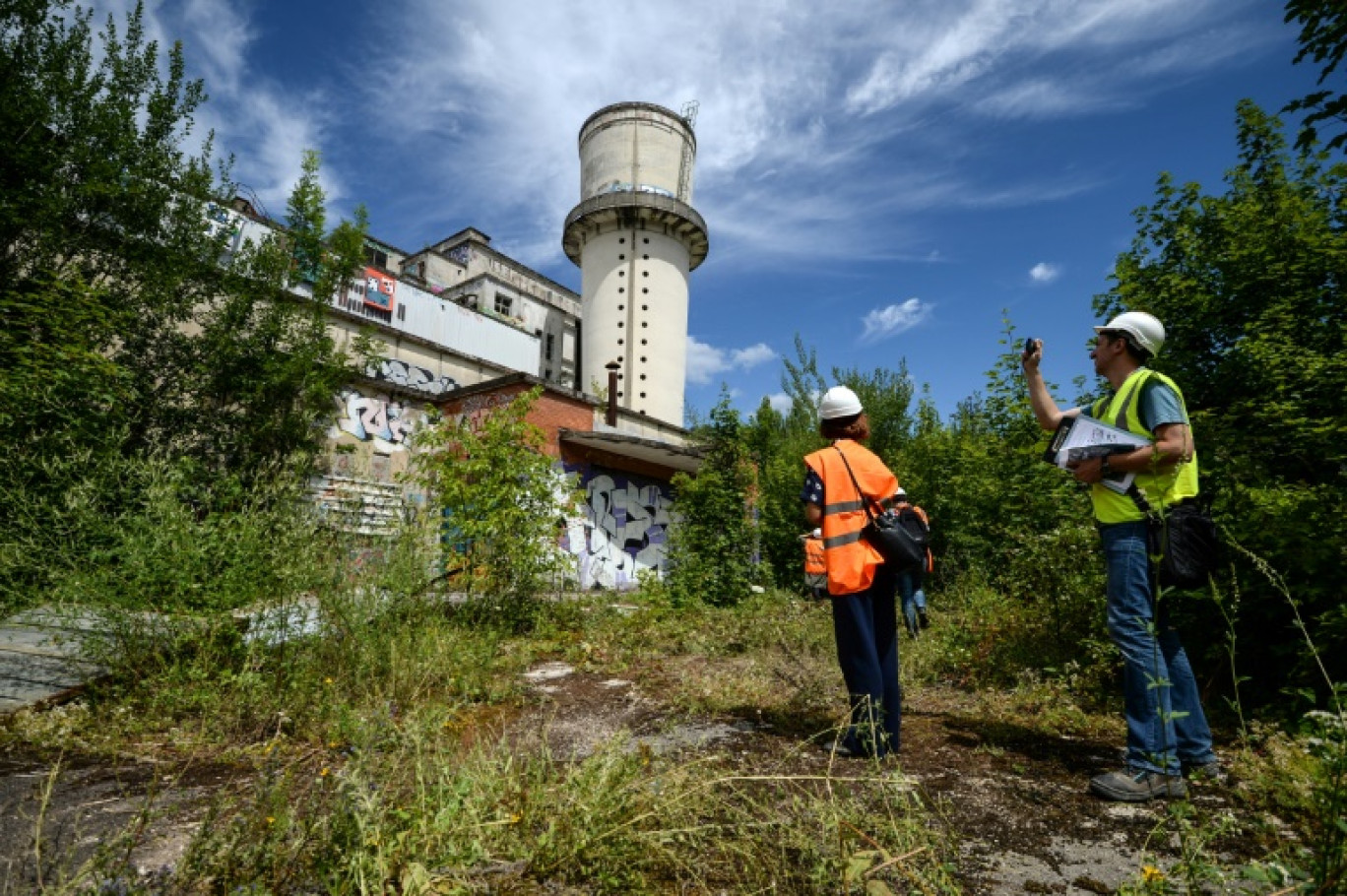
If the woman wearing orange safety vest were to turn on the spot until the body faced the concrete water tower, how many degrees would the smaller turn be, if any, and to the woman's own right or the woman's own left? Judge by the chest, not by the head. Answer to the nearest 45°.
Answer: approximately 45° to the woman's own right

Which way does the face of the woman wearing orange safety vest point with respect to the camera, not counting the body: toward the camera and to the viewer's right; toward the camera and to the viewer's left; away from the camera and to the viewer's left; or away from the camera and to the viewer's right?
away from the camera and to the viewer's left

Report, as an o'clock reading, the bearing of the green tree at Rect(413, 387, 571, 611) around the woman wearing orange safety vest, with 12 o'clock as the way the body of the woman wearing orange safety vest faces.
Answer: The green tree is roughly at 12 o'clock from the woman wearing orange safety vest.

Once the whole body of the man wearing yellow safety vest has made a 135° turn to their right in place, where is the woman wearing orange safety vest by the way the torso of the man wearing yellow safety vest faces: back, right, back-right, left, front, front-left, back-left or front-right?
back-left

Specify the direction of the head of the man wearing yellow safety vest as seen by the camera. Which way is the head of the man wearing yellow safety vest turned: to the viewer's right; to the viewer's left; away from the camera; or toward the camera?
to the viewer's left

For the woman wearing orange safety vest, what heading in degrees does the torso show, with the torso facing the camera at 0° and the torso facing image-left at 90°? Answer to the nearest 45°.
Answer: approximately 135°

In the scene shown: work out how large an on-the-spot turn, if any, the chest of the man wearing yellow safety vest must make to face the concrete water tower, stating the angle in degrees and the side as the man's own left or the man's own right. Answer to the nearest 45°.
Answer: approximately 45° to the man's own right

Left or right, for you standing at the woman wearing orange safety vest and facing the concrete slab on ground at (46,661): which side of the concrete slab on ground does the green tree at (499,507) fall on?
right

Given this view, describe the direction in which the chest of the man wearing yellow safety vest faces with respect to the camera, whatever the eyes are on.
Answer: to the viewer's left

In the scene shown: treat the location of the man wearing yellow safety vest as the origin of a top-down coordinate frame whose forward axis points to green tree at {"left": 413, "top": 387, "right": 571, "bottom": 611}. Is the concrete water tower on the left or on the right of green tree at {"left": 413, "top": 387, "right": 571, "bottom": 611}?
right

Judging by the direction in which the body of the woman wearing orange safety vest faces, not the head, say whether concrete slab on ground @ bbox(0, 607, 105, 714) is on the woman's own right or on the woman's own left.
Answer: on the woman's own left

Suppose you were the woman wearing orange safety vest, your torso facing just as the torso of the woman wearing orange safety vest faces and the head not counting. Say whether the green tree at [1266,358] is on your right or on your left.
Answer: on your right

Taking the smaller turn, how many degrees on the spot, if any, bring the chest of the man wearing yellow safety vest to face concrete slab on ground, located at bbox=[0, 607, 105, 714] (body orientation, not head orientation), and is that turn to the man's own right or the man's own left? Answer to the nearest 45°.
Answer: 0° — they already face it

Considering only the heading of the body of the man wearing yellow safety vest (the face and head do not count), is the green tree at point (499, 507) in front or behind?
in front

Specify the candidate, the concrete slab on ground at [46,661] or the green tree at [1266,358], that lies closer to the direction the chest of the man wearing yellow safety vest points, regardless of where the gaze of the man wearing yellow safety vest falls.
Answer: the concrete slab on ground
